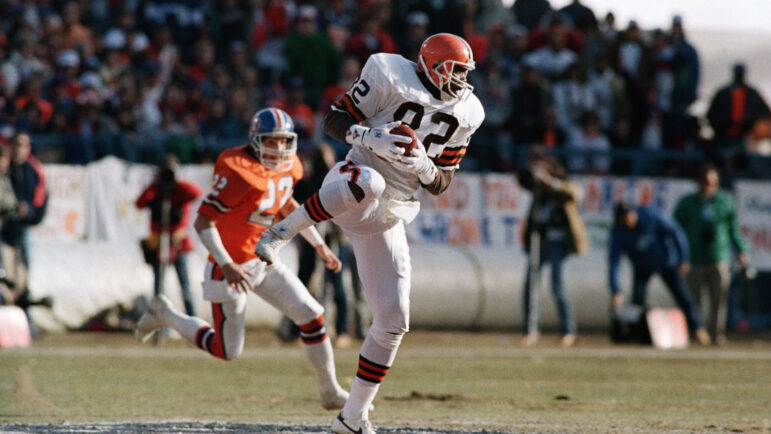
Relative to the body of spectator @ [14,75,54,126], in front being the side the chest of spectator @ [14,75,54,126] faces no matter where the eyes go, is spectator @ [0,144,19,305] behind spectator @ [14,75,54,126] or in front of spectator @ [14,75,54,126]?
in front

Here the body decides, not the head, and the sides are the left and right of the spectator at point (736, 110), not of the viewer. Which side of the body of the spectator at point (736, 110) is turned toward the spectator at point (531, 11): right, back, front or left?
right

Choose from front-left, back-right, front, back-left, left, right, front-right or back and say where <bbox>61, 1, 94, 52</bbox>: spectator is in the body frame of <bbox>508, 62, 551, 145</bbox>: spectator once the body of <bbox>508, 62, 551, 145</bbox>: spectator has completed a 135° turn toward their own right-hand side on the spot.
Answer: front-left

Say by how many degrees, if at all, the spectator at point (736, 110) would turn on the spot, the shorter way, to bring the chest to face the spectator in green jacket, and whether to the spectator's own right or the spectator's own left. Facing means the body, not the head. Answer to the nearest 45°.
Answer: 0° — they already face them

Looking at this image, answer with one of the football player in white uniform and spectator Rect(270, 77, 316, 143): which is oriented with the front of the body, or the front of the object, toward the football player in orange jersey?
the spectator

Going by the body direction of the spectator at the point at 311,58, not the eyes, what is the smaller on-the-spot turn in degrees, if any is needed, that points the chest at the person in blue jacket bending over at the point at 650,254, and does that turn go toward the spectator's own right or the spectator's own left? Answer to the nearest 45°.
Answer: approximately 45° to the spectator's own left

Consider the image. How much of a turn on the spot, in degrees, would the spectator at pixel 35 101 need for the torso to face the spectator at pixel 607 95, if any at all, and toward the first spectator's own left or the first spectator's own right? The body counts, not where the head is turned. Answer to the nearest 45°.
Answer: approximately 90° to the first spectator's own left

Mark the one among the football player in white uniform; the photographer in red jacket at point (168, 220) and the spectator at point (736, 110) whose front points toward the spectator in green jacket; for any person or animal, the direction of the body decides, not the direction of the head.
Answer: the spectator

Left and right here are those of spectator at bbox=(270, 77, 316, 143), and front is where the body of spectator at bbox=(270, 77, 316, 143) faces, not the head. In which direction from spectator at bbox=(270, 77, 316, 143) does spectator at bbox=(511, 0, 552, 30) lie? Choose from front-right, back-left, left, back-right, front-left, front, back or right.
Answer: back-left
